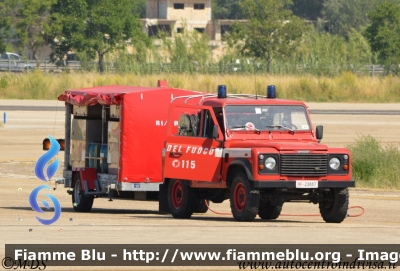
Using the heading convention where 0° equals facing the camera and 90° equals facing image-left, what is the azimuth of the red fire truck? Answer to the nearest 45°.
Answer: approximately 315°
